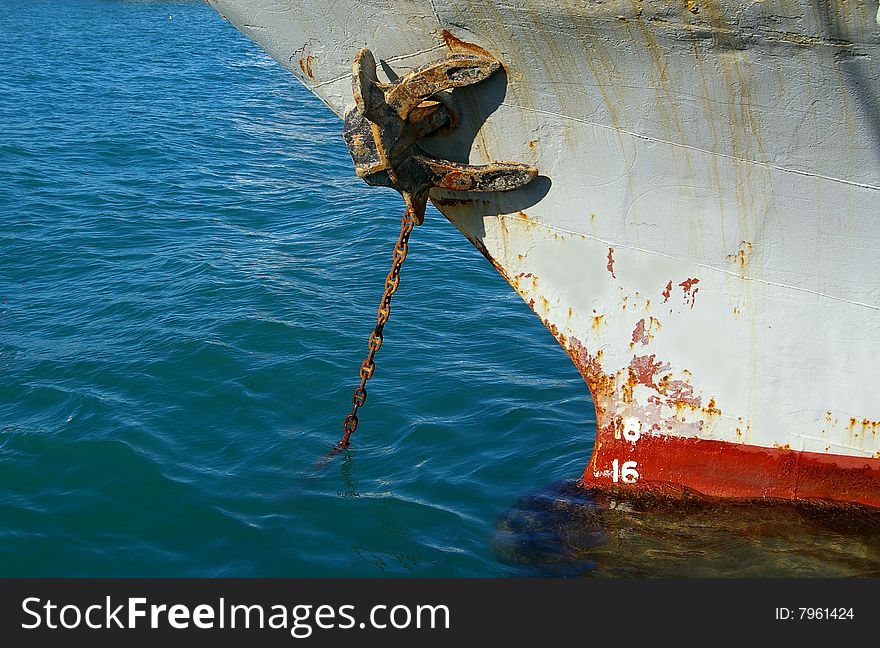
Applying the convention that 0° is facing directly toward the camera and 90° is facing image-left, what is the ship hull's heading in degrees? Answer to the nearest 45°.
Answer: approximately 90°
